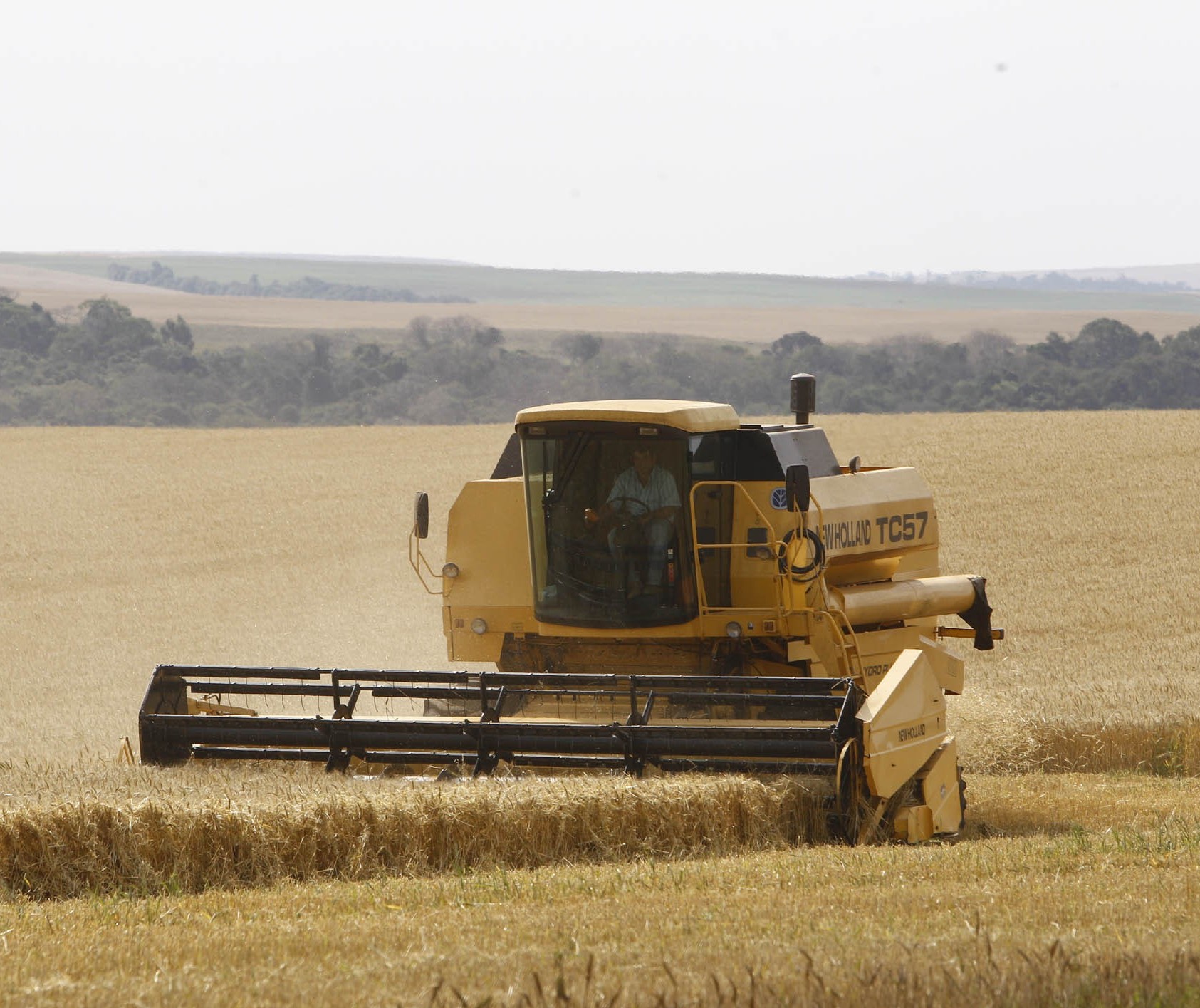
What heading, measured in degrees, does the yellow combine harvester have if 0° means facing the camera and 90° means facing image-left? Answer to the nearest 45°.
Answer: approximately 45°
